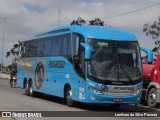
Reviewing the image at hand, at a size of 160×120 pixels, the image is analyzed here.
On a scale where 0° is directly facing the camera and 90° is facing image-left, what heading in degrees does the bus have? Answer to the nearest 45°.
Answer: approximately 315°
